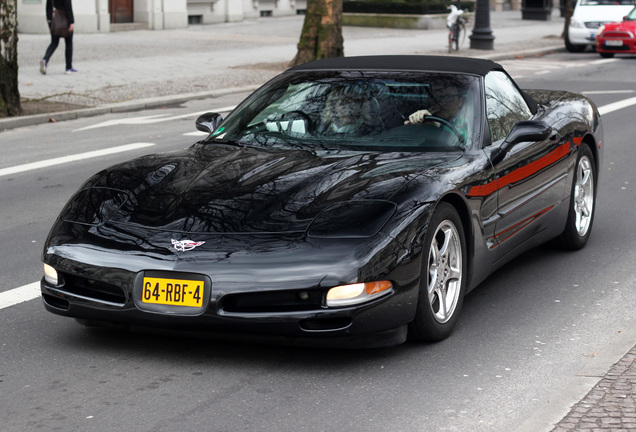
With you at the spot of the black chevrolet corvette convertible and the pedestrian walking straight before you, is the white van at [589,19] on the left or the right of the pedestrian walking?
right

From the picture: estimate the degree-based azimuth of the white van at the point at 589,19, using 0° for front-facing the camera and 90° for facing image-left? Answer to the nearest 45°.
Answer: approximately 45°

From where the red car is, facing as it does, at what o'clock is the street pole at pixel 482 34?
The street pole is roughly at 2 o'clock from the red car.

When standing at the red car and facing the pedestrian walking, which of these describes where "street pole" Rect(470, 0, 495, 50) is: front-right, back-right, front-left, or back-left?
front-right

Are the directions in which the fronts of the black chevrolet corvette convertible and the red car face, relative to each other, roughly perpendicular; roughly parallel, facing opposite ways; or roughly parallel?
roughly parallel

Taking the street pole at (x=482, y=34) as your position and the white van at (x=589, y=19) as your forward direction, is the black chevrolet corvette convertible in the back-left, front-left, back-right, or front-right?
back-right

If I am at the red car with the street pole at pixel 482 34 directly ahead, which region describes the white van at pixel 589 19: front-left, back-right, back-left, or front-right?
front-right

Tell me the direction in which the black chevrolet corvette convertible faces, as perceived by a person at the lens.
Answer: facing the viewer and to the left of the viewer

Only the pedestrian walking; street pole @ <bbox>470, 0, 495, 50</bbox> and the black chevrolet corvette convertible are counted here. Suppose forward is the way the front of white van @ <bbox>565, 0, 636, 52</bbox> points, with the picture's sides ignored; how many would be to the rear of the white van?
0

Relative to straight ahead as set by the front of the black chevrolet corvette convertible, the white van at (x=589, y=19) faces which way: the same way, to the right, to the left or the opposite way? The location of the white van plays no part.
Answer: the same way

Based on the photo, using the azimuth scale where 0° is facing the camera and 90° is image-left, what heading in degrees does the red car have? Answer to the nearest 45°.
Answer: approximately 45°

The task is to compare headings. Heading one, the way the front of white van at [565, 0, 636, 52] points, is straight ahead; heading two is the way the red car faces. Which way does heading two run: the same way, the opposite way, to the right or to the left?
the same way
